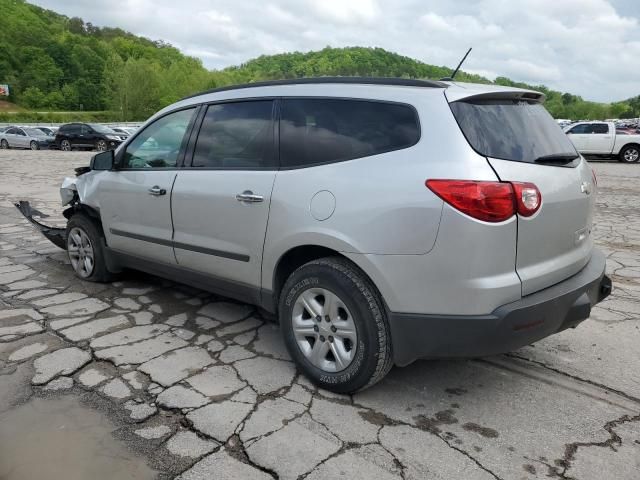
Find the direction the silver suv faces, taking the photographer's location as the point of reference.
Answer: facing away from the viewer and to the left of the viewer

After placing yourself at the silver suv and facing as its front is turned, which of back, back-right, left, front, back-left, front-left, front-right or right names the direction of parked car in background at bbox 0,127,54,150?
front

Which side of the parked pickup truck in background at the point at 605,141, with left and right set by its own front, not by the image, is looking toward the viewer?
left

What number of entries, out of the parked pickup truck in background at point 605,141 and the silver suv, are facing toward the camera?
0

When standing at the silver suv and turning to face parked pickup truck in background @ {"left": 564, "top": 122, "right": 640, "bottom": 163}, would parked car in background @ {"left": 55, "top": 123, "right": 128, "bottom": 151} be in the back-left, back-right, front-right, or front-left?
front-left

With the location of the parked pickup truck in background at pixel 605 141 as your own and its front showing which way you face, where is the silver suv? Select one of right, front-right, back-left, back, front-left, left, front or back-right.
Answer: left

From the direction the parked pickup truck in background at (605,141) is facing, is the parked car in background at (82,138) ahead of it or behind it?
ahead

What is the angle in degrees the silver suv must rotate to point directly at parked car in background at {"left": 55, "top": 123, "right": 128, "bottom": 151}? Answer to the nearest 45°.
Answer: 0° — it already faces it

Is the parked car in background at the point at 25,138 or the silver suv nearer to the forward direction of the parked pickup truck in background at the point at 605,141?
the parked car in background

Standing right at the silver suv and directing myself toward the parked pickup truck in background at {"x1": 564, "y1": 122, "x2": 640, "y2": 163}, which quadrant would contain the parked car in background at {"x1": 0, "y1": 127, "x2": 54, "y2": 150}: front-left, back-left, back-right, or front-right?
front-left
